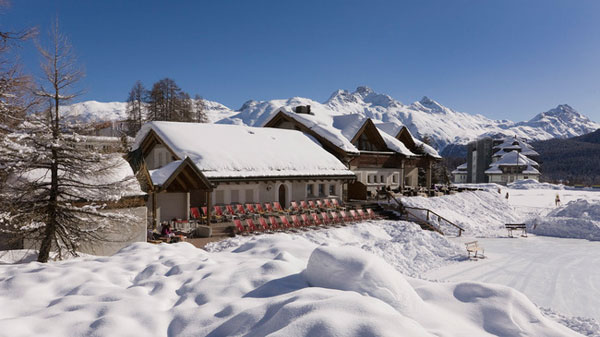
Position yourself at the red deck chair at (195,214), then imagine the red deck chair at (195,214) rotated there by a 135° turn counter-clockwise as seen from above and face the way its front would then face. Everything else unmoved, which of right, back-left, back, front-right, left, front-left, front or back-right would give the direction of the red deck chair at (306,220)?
right

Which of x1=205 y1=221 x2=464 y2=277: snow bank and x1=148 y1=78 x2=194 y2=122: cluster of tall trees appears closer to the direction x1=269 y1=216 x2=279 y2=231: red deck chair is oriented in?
the snow bank

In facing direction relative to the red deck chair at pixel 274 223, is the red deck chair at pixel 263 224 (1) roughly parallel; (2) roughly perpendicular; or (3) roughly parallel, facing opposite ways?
roughly parallel

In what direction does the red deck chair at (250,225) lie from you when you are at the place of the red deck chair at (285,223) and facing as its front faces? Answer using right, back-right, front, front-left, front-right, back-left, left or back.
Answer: right

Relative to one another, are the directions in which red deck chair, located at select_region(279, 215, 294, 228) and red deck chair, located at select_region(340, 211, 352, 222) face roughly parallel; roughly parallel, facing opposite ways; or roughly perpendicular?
roughly parallel

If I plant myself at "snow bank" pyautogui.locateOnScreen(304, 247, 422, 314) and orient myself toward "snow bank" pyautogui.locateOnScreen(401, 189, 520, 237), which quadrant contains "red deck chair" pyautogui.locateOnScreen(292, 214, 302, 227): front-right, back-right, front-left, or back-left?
front-left

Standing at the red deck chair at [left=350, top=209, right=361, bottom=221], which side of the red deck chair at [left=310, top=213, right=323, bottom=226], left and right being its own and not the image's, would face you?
left

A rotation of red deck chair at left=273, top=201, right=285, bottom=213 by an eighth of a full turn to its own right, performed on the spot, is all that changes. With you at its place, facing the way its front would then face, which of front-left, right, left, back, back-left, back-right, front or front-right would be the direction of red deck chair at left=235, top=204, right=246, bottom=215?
front-right

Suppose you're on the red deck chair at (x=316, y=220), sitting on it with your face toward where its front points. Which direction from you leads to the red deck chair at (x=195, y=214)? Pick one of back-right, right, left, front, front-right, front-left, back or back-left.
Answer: back-right

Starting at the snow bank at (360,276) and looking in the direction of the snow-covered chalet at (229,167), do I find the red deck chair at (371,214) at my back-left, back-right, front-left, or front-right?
front-right

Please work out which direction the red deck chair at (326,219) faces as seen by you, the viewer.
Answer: facing the viewer and to the right of the viewer

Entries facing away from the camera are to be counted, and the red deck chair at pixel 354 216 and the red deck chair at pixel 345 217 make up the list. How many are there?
0

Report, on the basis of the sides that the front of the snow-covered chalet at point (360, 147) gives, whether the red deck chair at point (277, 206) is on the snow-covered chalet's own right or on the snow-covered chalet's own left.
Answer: on the snow-covered chalet's own right
